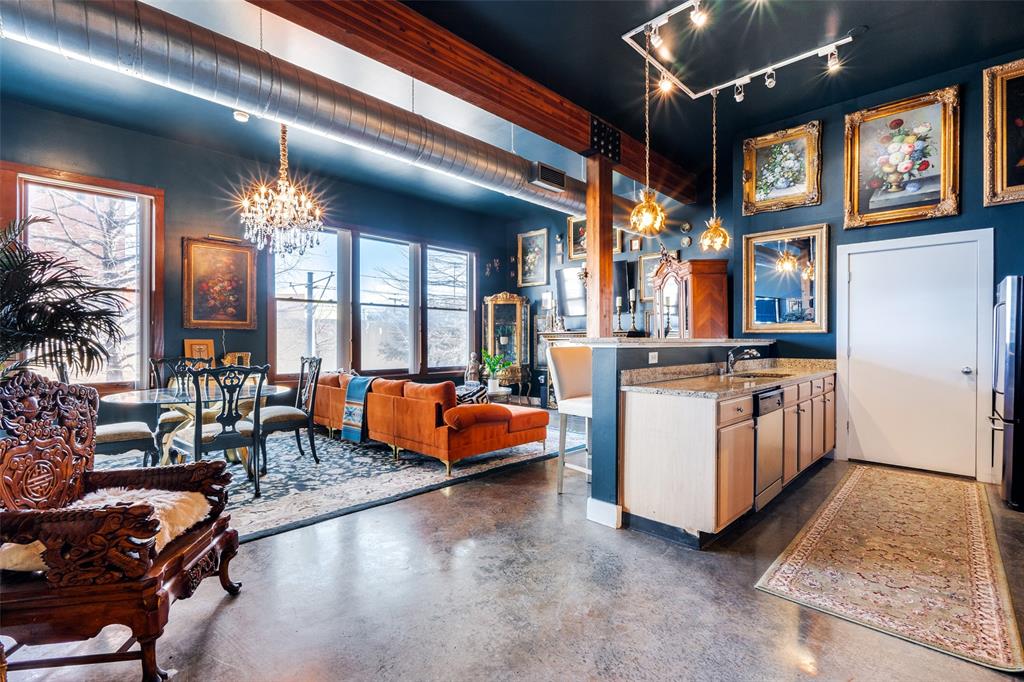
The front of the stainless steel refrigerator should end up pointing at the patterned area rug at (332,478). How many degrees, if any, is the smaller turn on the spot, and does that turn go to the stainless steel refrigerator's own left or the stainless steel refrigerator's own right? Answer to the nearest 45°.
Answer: approximately 45° to the stainless steel refrigerator's own left

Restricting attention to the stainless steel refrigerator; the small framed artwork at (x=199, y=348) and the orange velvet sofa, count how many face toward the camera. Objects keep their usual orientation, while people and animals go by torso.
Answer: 1

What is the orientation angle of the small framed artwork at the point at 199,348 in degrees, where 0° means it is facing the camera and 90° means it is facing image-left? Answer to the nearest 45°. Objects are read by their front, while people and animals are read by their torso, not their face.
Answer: approximately 0°

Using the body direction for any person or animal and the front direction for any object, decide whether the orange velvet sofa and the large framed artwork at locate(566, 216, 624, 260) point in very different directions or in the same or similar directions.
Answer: very different directions

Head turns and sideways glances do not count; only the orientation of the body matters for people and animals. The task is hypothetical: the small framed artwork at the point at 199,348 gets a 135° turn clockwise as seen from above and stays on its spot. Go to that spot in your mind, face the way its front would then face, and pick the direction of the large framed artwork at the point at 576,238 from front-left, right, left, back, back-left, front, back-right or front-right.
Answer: back-right

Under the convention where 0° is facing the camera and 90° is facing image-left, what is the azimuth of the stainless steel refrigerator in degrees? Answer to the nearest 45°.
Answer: approximately 90°

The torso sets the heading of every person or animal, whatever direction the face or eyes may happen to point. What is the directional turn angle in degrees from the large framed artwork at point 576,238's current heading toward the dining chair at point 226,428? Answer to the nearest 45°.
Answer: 0° — it already faces it

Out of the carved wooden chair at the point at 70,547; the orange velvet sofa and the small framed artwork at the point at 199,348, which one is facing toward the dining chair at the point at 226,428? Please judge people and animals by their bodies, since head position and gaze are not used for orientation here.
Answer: the small framed artwork

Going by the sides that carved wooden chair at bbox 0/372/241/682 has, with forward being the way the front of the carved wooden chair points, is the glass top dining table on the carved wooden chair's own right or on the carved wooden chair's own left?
on the carved wooden chair's own left

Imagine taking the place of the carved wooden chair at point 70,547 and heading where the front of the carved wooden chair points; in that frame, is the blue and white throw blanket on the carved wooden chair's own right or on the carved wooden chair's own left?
on the carved wooden chair's own left

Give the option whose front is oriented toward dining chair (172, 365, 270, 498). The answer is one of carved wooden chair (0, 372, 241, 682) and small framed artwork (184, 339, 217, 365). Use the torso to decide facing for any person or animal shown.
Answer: the small framed artwork
